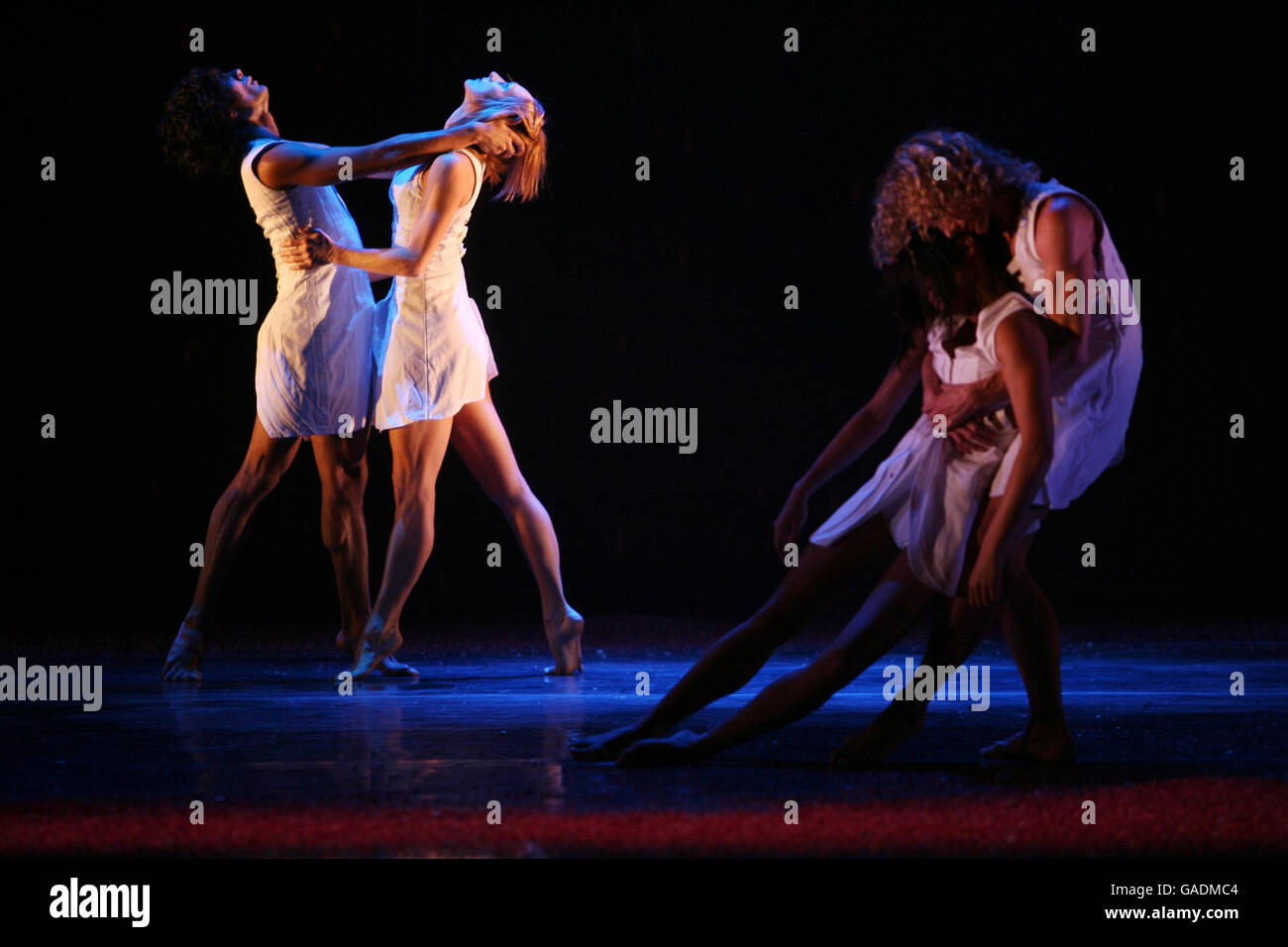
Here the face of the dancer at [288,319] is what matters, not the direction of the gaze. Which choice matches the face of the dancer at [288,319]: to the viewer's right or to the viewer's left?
to the viewer's right

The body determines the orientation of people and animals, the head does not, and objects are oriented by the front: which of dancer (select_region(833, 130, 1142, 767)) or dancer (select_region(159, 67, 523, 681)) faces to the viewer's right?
dancer (select_region(159, 67, 523, 681))

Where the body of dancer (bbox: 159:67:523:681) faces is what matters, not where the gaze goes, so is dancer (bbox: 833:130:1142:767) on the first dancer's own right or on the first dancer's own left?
on the first dancer's own right

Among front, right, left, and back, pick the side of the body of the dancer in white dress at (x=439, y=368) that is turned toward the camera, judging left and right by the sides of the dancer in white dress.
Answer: left

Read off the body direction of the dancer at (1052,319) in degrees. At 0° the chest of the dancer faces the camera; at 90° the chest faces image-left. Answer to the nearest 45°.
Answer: approximately 90°

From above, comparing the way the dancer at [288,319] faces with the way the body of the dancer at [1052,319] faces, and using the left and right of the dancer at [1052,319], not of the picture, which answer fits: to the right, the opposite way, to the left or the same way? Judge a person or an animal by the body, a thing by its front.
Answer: the opposite way

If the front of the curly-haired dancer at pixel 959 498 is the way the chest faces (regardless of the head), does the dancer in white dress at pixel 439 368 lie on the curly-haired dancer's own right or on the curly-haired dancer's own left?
on the curly-haired dancer's own right

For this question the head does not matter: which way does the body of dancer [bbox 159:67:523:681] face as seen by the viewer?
to the viewer's right

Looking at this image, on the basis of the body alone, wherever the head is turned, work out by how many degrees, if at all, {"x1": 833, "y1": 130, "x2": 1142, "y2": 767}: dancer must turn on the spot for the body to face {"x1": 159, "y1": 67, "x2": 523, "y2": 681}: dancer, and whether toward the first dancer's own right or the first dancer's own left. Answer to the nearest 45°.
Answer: approximately 45° to the first dancer's own right

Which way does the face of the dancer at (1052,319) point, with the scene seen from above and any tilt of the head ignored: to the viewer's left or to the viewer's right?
to the viewer's left

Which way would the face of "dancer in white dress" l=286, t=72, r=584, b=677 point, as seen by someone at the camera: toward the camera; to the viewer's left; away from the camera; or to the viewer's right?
to the viewer's left
